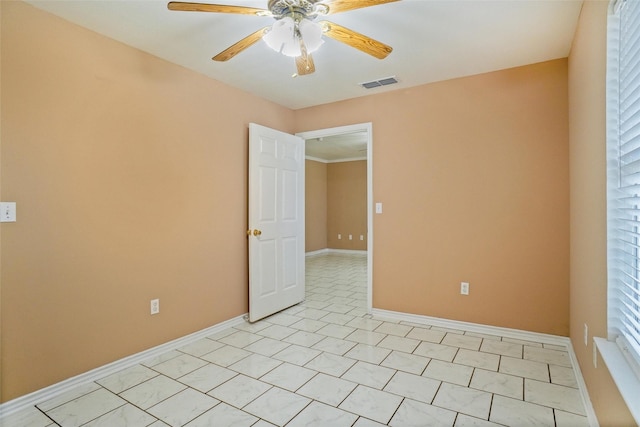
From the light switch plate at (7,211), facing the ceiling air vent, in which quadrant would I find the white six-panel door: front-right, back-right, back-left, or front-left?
front-left

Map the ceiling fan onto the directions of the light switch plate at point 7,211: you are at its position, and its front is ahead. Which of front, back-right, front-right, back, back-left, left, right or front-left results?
front-left

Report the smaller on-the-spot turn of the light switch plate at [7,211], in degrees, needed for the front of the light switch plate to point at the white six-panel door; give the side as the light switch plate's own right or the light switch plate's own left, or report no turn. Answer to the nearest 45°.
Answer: approximately 90° to the light switch plate's own left

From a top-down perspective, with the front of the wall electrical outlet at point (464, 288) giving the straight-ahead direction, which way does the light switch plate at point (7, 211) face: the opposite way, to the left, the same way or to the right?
to the left

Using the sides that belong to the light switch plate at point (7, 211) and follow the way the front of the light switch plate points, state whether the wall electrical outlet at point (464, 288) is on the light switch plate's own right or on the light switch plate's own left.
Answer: on the light switch plate's own left

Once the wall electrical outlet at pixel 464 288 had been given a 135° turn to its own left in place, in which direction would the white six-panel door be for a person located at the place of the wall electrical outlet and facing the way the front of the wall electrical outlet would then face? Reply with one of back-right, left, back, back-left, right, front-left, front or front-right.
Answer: back-left

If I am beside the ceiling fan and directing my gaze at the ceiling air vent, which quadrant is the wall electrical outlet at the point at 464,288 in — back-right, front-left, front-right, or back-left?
front-right

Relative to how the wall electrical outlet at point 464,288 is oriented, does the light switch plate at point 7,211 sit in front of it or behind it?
in front

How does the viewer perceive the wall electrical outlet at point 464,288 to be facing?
facing the viewer

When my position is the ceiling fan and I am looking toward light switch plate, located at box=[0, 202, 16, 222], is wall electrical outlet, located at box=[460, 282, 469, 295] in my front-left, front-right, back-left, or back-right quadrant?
back-right
